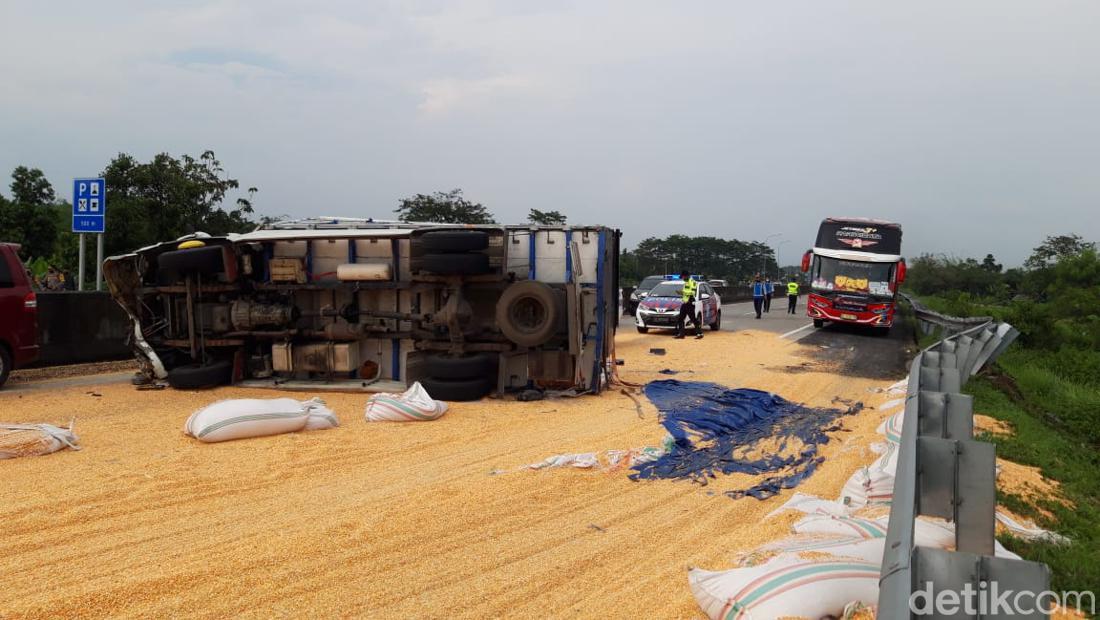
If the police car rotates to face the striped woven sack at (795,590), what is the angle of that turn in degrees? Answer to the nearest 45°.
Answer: approximately 45° to its left

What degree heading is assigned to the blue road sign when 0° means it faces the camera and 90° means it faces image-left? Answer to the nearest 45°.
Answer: approximately 0°

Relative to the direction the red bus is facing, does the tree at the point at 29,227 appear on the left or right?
on its right

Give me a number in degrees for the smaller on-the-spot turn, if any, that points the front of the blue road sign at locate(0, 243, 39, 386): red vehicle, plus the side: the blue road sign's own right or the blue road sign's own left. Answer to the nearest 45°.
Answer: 0° — it already faces it

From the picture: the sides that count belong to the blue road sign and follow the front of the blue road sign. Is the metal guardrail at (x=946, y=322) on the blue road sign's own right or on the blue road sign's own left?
on the blue road sign's own left

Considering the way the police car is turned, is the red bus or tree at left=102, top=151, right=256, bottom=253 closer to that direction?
the tree

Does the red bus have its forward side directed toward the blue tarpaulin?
yes

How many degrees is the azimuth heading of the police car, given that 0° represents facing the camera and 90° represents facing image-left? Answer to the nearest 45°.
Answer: approximately 45°

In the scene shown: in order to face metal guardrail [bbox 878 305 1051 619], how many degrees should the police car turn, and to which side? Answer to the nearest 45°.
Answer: approximately 45° to its left

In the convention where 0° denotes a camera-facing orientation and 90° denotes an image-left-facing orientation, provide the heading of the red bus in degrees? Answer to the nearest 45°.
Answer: approximately 0°

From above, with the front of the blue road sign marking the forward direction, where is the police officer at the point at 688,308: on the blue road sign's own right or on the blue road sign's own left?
on the blue road sign's own left

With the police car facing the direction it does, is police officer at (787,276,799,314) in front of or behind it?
behind
